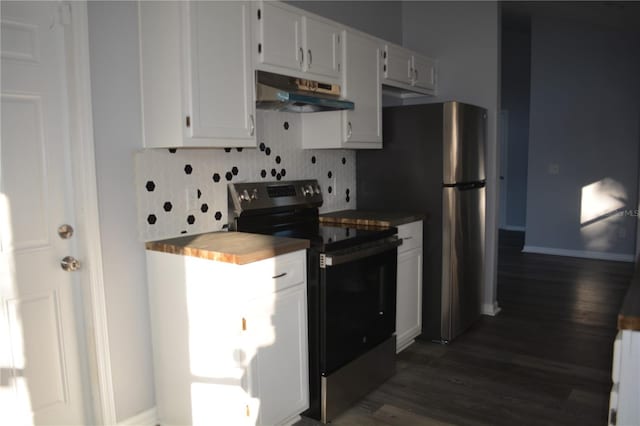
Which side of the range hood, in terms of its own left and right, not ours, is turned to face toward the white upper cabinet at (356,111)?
left

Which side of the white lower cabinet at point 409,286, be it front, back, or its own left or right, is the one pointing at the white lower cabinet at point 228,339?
right

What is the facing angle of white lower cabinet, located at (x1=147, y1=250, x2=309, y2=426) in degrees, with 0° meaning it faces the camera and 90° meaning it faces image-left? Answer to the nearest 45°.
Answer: approximately 315°

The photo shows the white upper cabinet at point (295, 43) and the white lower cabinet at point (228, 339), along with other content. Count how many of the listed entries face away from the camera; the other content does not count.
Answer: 0

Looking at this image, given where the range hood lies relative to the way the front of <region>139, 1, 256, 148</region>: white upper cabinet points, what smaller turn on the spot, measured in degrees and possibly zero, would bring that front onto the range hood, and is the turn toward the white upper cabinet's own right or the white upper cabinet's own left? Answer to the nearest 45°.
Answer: approximately 90° to the white upper cabinet's own left

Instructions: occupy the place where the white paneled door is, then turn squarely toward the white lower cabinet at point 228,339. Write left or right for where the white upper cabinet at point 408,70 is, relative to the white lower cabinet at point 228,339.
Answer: left

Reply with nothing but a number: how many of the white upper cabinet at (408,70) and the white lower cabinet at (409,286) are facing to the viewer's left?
0

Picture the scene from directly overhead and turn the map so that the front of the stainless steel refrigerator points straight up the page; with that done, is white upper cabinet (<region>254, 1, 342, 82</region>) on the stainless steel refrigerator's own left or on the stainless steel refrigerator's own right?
on the stainless steel refrigerator's own right

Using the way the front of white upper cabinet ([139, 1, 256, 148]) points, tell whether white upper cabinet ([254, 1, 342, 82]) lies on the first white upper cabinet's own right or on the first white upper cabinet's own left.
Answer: on the first white upper cabinet's own left

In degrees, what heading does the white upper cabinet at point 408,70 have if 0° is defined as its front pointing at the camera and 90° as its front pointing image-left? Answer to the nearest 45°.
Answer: approximately 315°

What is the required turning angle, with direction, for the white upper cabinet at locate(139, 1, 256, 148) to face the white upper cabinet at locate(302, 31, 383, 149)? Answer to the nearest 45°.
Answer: approximately 90° to its left

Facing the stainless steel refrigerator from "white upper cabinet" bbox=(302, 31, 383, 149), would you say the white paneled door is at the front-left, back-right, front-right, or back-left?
back-right

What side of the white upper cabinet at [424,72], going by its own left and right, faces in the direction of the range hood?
right
